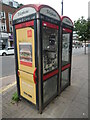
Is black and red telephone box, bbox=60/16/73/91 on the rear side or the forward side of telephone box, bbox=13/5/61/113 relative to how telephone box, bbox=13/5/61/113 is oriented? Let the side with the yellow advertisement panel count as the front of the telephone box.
on the rear side

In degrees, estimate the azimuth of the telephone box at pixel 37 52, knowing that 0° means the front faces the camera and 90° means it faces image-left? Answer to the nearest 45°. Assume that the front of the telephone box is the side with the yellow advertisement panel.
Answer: approximately 45°

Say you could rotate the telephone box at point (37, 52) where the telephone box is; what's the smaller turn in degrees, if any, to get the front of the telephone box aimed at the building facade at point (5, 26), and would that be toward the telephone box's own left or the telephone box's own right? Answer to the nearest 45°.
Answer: approximately 135° to the telephone box's own right

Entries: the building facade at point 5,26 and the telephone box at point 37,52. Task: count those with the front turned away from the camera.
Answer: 0

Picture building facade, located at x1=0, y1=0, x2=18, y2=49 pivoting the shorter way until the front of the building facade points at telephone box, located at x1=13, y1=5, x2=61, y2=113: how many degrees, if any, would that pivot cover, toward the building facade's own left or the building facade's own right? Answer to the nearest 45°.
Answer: approximately 45° to the building facade's own right
